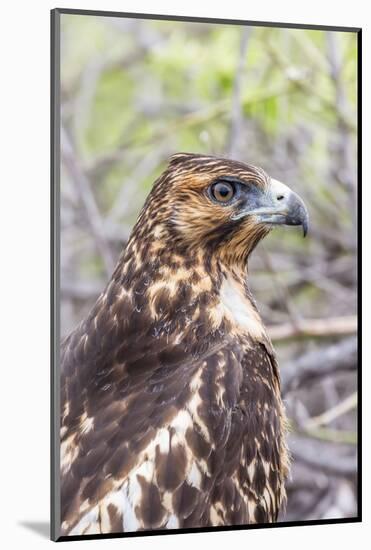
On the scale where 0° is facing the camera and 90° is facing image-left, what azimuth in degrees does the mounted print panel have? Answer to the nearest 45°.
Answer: approximately 315°
